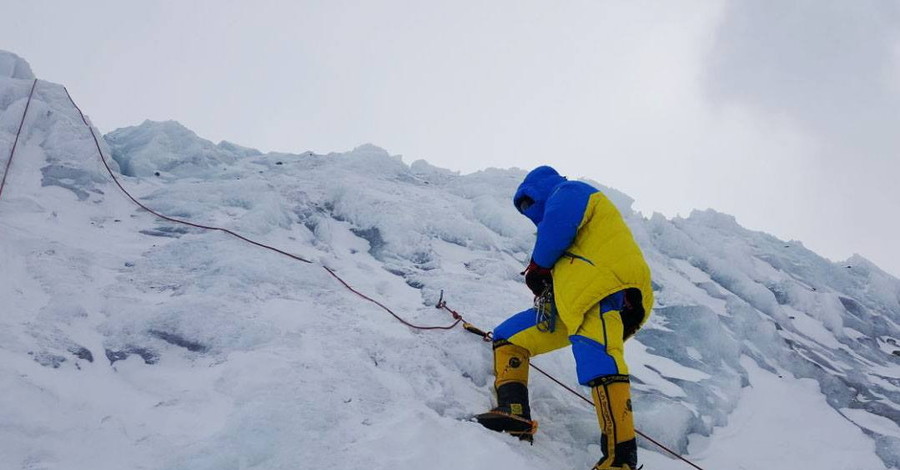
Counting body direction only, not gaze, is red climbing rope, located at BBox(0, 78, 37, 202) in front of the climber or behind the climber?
in front

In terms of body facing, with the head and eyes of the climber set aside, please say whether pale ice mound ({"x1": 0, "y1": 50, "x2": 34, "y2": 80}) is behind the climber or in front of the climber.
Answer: in front

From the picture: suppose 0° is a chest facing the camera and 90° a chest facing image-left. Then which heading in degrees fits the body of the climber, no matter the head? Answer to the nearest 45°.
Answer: approximately 90°

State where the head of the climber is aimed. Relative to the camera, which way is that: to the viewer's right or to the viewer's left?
to the viewer's left

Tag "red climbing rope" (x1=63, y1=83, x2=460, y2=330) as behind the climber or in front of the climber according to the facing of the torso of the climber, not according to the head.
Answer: in front
